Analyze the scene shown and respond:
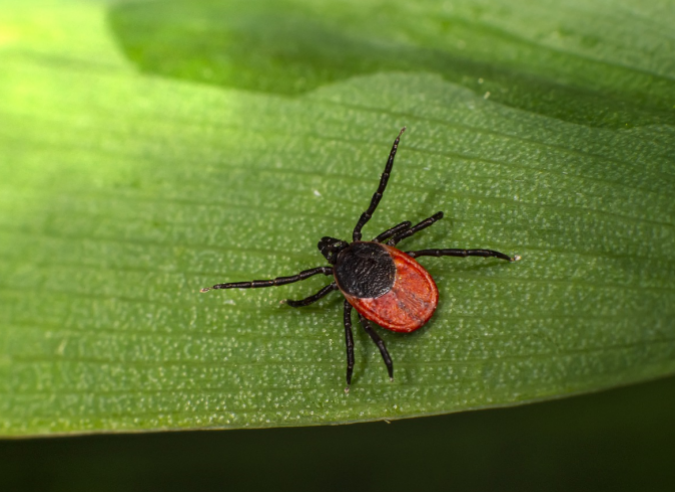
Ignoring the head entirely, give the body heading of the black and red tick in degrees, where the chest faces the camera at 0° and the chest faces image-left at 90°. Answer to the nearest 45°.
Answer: approximately 135°
